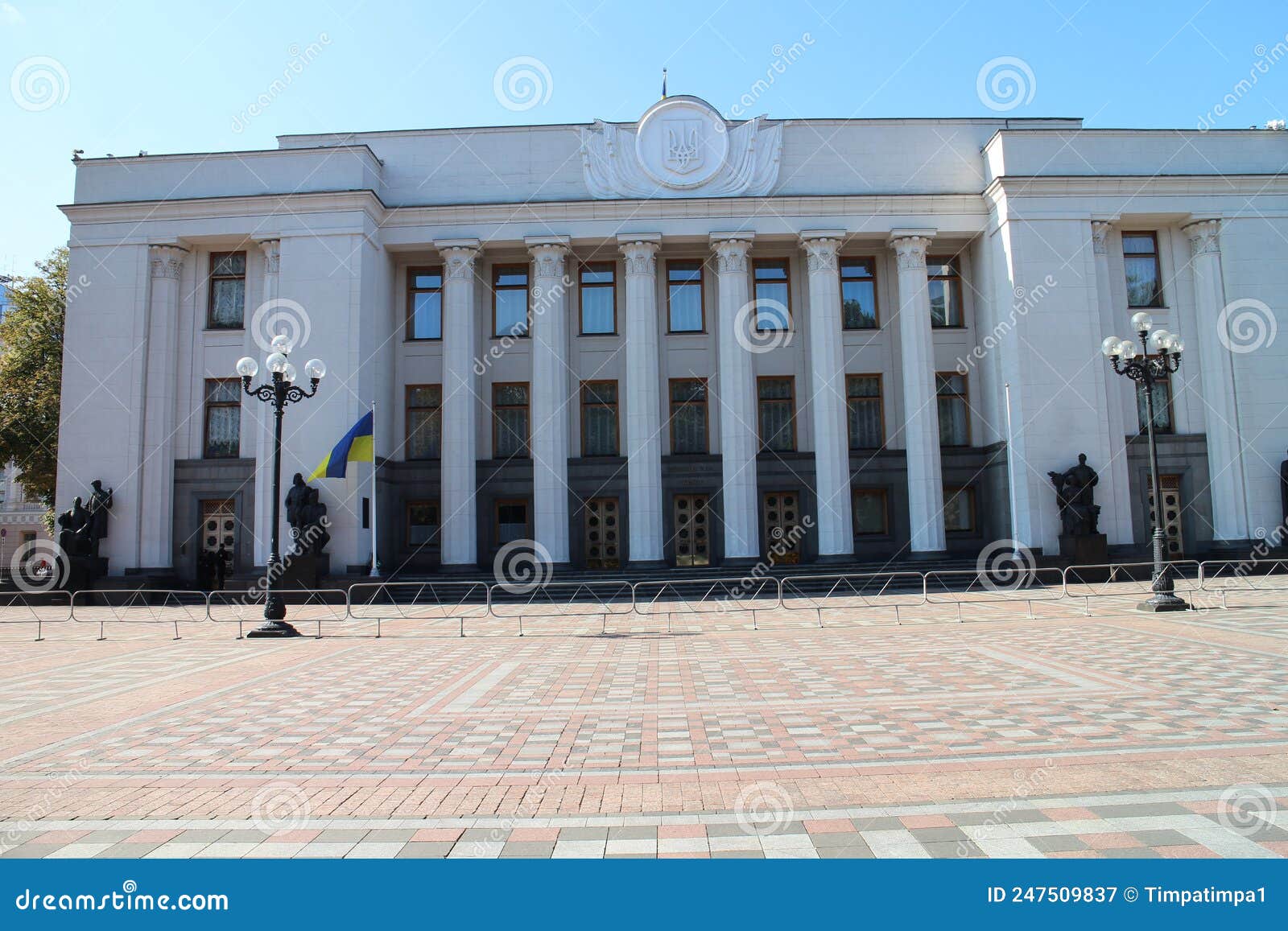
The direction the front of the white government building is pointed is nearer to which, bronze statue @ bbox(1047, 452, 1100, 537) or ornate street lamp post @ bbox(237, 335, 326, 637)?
the ornate street lamp post

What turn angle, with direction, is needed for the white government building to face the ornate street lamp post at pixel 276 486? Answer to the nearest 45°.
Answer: approximately 45° to its right

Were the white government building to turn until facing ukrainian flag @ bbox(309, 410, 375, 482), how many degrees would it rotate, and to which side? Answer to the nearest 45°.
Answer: approximately 90° to its right

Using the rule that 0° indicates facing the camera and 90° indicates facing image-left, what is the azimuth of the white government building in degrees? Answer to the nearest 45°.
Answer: approximately 0°

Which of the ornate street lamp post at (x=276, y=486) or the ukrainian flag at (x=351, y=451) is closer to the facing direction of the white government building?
the ornate street lamp post

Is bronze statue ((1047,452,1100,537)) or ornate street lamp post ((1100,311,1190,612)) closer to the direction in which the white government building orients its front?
the ornate street lamp post

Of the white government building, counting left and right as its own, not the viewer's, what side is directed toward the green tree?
right
